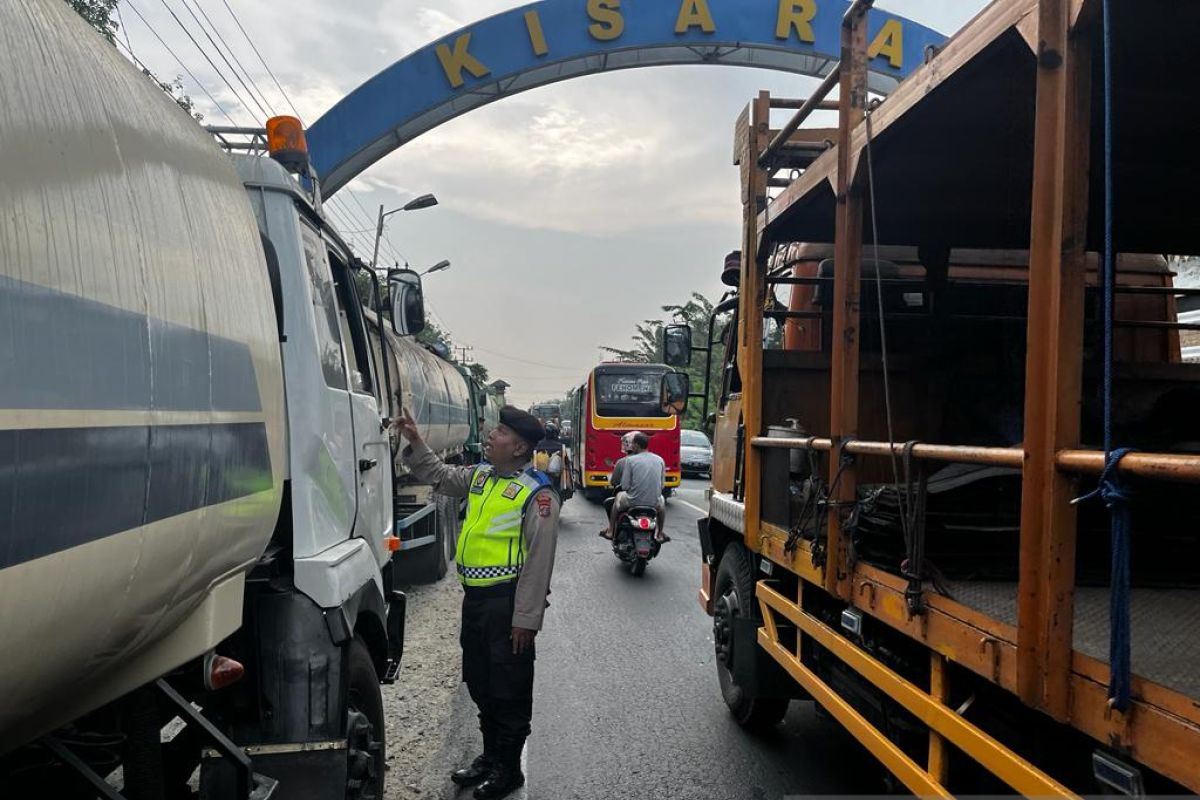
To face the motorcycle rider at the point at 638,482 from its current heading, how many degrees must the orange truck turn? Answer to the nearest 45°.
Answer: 0° — it already faces them

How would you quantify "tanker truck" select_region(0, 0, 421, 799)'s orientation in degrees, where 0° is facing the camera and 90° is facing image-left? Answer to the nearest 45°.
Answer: approximately 225°

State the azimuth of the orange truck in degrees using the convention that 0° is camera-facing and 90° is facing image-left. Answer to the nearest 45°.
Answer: approximately 135°

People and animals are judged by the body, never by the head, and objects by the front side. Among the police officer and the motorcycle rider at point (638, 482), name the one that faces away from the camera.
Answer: the motorcycle rider

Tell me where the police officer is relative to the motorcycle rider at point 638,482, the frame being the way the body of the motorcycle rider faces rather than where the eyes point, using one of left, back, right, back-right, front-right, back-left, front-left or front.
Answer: back

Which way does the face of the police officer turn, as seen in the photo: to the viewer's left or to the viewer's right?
to the viewer's left

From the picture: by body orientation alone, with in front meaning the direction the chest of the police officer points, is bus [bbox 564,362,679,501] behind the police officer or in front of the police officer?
behind

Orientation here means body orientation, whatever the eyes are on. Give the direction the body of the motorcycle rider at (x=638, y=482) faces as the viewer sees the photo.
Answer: away from the camera
